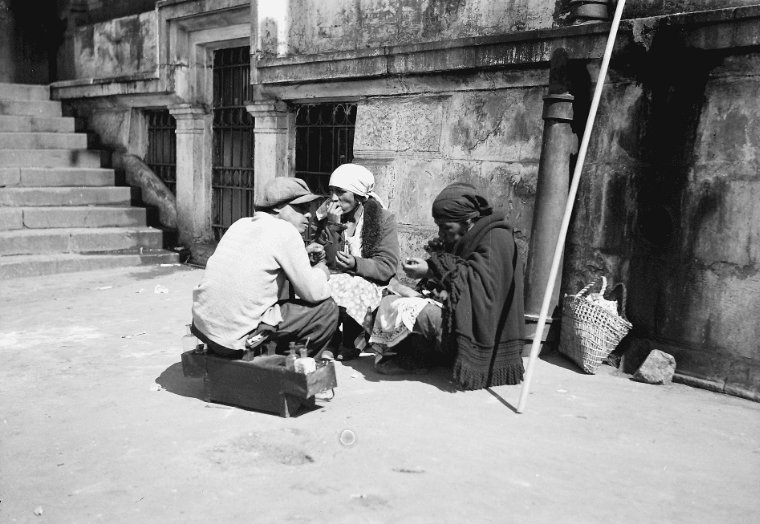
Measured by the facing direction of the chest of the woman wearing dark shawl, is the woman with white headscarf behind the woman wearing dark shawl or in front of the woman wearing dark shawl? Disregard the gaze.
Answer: in front

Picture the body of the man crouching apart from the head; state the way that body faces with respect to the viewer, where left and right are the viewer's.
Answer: facing away from the viewer and to the right of the viewer

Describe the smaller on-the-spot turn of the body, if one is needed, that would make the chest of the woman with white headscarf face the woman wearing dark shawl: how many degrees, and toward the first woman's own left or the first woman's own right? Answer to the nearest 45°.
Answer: approximately 90° to the first woman's own left

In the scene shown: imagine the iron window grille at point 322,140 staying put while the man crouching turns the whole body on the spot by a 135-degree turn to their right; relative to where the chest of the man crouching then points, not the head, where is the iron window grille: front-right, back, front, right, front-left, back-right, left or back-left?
back

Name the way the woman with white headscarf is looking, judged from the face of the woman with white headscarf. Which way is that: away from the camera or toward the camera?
toward the camera

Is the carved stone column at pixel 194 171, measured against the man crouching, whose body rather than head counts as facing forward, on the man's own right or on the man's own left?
on the man's own left

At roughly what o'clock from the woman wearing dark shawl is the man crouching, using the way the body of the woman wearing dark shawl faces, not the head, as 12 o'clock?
The man crouching is roughly at 11 o'clock from the woman wearing dark shawl.

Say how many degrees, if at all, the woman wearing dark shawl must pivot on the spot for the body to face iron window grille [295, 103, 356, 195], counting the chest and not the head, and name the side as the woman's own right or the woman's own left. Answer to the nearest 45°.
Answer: approximately 45° to the woman's own right

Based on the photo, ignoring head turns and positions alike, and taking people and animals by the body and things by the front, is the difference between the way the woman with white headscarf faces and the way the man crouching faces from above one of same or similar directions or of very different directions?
very different directions

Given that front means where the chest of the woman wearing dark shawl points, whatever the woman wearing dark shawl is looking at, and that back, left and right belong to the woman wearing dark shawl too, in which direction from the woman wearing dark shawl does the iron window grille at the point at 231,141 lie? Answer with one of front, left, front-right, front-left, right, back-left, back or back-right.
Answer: front-right

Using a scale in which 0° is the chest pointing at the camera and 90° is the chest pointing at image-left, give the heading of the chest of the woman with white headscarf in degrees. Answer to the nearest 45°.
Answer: approximately 45°

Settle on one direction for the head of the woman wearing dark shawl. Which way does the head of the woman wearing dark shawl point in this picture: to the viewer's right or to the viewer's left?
to the viewer's left

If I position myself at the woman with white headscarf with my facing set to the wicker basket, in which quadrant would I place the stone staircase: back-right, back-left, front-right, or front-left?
back-left

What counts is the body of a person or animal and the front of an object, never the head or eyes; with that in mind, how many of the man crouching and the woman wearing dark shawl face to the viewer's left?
1

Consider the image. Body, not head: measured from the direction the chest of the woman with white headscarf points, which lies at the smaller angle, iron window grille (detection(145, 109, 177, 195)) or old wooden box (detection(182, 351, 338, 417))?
the old wooden box

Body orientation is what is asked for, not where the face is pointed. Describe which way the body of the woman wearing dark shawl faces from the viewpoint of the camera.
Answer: to the viewer's left

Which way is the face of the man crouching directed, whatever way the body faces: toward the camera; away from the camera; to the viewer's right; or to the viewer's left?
to the viewer's right

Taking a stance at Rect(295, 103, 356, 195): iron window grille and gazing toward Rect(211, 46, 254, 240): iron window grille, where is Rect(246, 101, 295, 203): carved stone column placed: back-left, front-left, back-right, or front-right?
front-left
